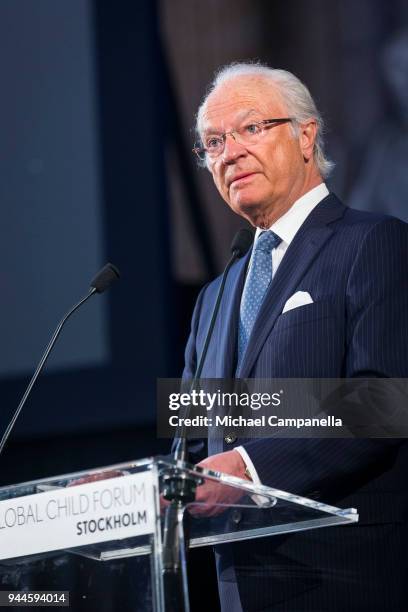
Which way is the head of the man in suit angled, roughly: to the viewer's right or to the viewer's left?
to the viewer's left

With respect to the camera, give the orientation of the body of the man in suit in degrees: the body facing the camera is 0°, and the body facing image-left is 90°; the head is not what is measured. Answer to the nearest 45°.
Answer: approximately 45°
